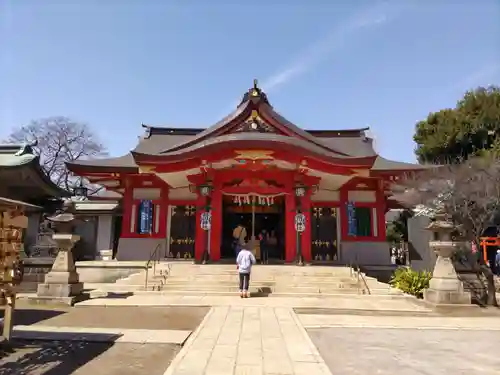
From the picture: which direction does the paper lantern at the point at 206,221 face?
toward the camera

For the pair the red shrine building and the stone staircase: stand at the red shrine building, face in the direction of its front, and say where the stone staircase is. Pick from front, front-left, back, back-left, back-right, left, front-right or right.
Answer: front

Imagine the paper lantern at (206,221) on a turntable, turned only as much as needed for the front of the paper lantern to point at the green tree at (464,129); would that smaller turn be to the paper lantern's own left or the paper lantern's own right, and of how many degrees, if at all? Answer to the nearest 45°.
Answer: approximately 135° to the paper lantern's own left

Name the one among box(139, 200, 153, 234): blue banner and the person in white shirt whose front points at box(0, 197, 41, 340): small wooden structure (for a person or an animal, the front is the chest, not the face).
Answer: the blue banner

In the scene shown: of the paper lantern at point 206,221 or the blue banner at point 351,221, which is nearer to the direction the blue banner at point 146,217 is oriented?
the paper lantern

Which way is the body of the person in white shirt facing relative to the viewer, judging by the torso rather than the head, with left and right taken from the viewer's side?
facing away from the viewer

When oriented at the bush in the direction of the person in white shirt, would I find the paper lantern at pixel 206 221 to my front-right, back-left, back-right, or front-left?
front-right

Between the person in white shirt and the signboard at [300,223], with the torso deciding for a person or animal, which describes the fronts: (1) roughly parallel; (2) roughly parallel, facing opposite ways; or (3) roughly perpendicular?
roughly parallel, facing opposite ways

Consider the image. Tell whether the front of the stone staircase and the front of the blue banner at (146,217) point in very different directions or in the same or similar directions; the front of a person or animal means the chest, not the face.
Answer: same or similar directions

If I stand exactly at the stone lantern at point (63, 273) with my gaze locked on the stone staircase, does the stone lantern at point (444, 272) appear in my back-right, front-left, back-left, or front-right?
front-right

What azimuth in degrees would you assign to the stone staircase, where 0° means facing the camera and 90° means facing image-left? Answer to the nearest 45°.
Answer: approximately 0°

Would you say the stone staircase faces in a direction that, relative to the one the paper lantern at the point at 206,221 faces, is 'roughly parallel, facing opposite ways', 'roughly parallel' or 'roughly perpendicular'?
roughly parallel

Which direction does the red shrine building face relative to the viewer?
toward the camera
